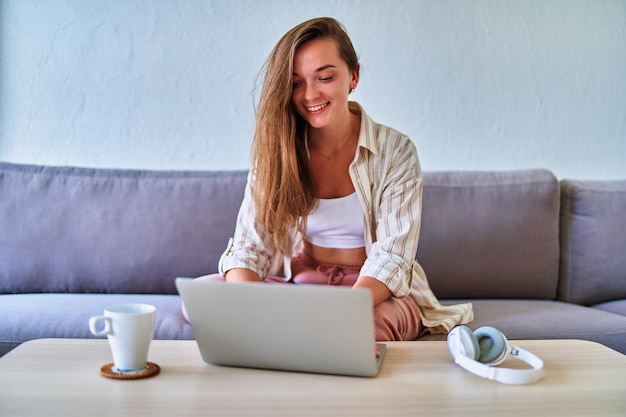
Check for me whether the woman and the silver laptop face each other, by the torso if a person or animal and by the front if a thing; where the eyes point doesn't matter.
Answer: yes

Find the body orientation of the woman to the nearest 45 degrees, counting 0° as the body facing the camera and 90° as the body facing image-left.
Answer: approximately 0°

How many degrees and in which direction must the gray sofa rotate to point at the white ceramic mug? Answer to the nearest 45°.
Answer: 0° — it already faces it

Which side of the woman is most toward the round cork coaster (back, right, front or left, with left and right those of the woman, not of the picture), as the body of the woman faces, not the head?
front

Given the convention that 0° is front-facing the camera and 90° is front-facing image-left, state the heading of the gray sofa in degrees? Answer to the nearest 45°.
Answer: approximately 0°

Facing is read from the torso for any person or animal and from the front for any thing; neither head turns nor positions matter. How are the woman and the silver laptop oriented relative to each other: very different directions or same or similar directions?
very different directions

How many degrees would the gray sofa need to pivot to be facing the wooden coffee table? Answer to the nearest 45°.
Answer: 0° — it already faces it

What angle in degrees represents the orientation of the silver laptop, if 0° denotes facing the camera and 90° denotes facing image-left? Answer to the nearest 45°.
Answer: approximately 180°
